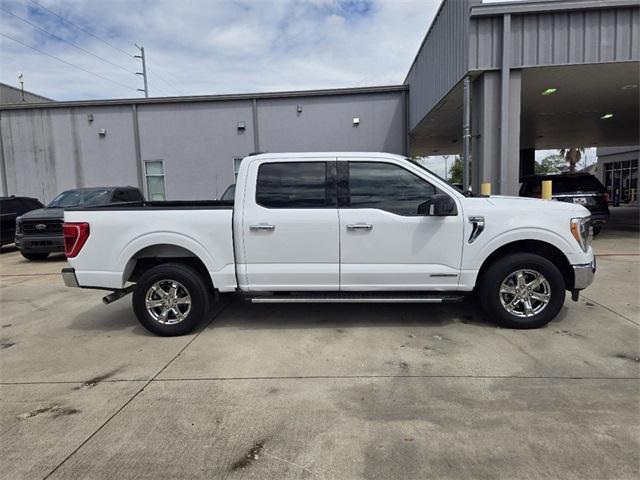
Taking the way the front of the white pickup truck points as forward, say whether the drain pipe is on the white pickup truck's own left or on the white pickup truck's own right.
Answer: on the white pickup truck's own left

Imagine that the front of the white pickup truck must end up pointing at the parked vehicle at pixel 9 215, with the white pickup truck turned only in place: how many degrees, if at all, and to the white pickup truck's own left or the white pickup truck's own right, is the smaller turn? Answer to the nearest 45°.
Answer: approximately 135° to the white pickup truck's own left

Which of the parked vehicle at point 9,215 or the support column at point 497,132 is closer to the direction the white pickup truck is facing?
the support column

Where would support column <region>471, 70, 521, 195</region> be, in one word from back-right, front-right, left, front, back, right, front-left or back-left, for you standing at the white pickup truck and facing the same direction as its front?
front-left

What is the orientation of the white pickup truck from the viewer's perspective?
to the viewer's right

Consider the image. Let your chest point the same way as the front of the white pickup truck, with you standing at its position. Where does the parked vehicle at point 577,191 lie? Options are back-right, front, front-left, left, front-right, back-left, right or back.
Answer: front-left

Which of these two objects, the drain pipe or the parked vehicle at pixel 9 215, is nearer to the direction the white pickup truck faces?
the drain pipe
